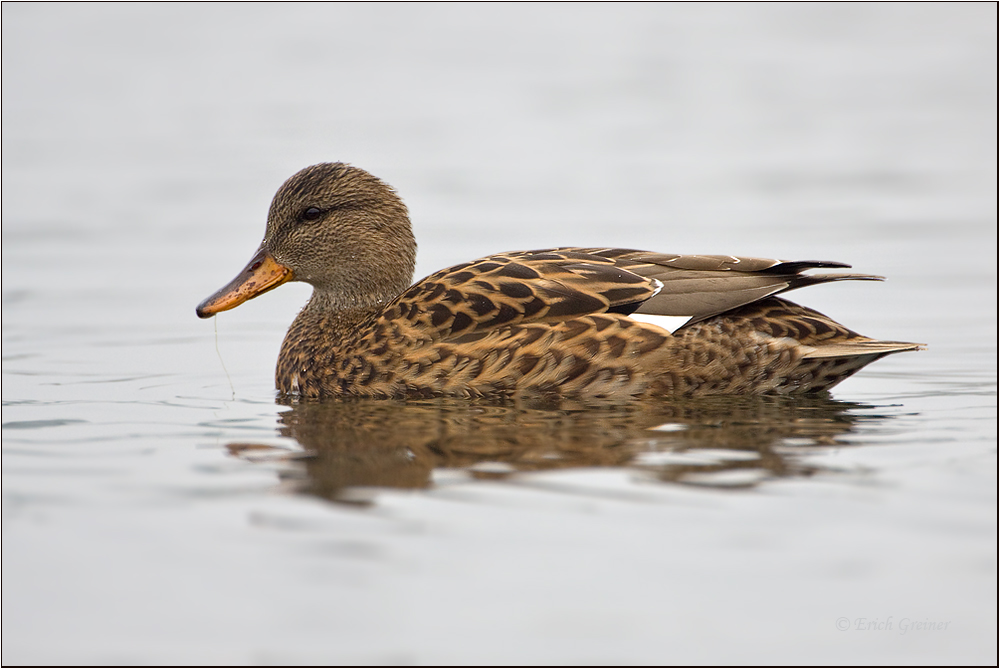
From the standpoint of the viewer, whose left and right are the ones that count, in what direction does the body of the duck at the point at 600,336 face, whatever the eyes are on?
facing to the left of the viewer
